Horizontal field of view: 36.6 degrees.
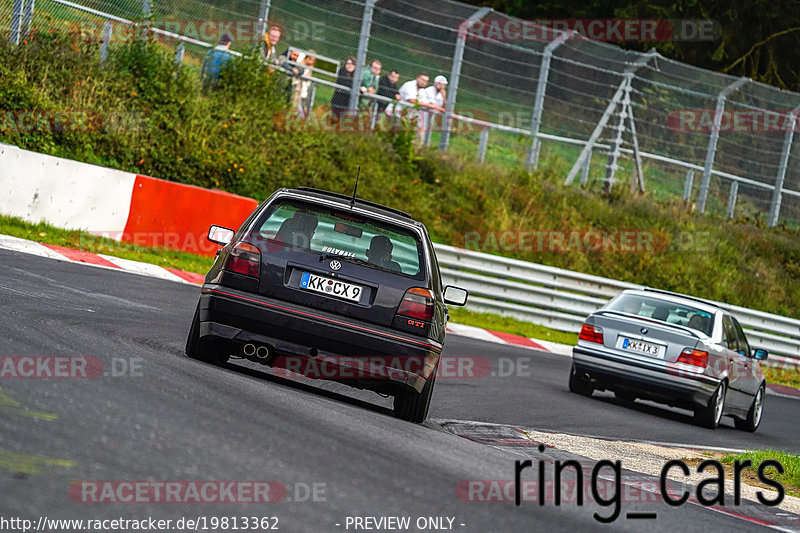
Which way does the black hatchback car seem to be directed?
away from the camera

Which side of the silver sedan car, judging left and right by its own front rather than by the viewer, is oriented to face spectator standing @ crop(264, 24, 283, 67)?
left

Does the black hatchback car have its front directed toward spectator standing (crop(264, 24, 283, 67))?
yes

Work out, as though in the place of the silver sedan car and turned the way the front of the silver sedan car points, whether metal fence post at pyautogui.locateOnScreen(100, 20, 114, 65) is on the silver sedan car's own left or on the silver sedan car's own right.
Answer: on the silver sedan car's own left

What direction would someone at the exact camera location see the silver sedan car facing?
facing away from the viewer and to the right of the viewer

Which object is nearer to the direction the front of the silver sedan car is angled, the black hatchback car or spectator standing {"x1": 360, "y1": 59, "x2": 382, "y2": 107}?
the spectator standing

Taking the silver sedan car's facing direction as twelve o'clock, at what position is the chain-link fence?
The chain-link fence is roughly at 10 o'clock from the silver sedan car.
